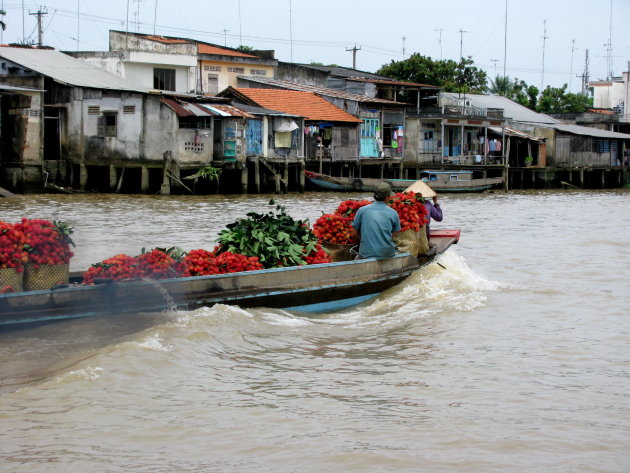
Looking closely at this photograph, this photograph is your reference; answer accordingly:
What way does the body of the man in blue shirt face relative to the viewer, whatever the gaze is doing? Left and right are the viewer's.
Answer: facing away from the viewer

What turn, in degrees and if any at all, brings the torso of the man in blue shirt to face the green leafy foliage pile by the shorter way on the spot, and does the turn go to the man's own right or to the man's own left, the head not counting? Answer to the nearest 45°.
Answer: approximately 135° to the man's own left

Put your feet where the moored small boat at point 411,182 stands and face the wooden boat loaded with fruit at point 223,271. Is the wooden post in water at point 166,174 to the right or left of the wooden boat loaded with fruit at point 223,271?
right
